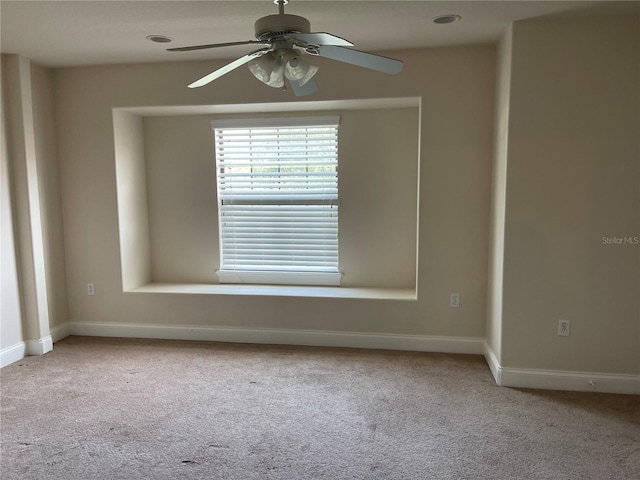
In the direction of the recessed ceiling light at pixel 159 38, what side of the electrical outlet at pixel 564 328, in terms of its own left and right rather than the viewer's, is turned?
right

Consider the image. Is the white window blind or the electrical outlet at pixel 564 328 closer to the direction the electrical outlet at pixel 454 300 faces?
the electrical outlet

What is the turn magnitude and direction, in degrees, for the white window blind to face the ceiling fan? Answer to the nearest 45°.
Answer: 0° — it already faces it

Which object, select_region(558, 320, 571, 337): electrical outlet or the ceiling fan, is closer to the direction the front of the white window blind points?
the ceiling fan

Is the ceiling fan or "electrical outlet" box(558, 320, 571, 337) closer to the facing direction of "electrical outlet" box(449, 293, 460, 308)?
the ceiling fan

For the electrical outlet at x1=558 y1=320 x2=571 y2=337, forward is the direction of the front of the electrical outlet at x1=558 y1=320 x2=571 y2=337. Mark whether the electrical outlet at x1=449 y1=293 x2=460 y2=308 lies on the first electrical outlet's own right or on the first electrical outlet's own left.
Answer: on the first electrical outlet's own right

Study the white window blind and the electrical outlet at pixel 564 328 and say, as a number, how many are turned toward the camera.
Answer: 2

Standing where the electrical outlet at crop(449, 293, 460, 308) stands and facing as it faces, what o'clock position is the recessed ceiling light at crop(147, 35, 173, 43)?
The recessed ceiling light is roughly at 2 o'clock from the electrical outlet.

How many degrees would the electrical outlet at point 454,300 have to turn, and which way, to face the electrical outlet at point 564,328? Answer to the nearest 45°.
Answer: approximately 45° to its left

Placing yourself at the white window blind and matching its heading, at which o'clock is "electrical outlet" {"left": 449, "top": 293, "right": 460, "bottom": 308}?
The electrical outlet is roughly at 10 o'clock from the white window blind.
